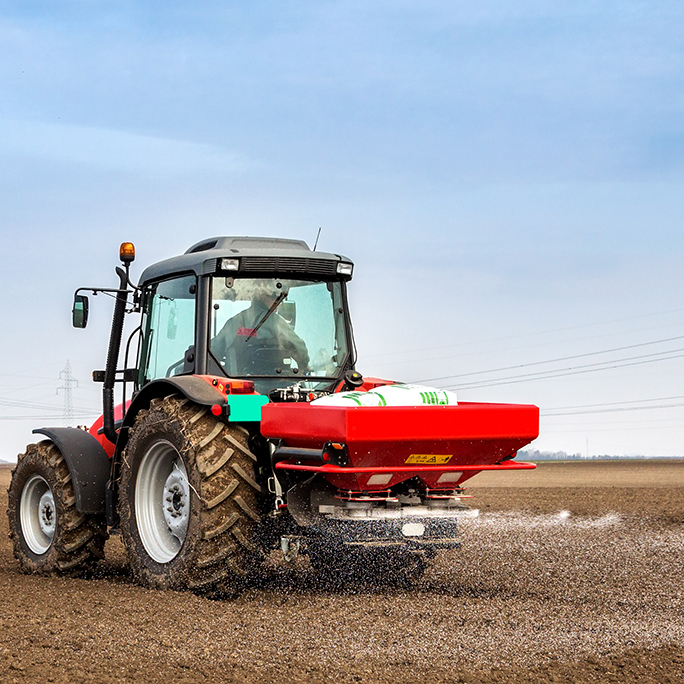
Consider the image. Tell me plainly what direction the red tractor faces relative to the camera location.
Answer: facing away from the viewer and to the left of the viewer
